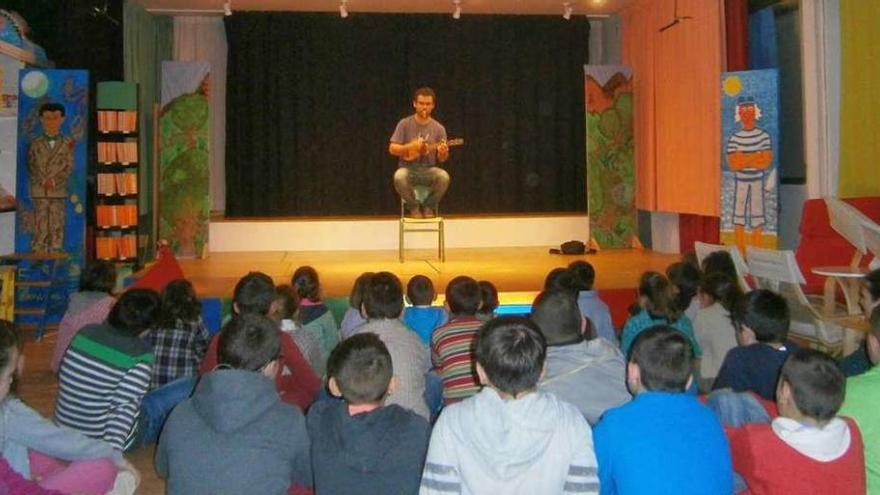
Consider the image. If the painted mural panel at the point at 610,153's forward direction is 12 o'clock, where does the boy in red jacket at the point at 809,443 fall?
The boy in red jacket is roughly at 12 o'clock from the painted mural panel.

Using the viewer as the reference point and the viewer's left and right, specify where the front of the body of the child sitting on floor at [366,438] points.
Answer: facing away from the viewer

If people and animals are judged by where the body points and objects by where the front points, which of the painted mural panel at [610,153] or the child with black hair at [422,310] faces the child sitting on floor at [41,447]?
the painted mural panel

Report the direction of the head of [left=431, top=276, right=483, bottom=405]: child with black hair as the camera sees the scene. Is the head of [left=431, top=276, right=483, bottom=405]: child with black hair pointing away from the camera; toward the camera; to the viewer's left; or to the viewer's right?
away from the camera

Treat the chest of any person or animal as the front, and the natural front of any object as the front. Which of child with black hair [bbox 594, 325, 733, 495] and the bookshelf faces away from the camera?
the child with black hair

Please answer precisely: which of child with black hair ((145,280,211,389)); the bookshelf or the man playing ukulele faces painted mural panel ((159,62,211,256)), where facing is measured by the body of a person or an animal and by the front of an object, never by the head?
the child with black hair

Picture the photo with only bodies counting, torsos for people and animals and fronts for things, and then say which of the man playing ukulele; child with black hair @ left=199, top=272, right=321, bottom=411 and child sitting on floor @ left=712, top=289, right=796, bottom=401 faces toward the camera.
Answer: the man playing ukulele

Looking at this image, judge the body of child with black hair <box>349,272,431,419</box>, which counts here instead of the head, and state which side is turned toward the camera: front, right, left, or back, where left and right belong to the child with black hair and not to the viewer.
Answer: back

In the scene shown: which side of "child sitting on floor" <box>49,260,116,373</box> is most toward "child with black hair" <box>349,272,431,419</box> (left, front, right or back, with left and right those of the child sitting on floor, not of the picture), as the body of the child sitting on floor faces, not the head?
right

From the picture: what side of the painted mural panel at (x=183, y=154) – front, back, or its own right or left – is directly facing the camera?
front

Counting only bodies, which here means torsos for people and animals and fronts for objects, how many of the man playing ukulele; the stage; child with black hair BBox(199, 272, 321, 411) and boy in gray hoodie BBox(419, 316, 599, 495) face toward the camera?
2

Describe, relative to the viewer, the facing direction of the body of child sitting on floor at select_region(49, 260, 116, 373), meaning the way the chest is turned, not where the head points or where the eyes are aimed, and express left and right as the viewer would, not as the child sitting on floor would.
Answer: facing away from the viewer and to the right of the viewer

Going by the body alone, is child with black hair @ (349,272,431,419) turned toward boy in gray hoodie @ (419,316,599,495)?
no

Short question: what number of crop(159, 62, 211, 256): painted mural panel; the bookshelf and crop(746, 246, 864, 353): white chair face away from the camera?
0

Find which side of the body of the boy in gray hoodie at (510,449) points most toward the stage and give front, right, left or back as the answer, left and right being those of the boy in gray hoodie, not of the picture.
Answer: front

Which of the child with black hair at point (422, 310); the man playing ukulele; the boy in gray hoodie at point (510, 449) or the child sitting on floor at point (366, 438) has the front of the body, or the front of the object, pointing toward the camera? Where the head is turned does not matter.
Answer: the man playing ukulele

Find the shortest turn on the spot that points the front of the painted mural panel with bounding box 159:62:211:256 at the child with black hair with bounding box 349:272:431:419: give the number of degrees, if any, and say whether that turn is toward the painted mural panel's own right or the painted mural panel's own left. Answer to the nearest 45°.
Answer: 0° — it already faces them

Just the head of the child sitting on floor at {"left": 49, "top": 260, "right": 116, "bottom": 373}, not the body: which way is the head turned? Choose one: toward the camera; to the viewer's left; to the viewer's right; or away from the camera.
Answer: away from the camera
